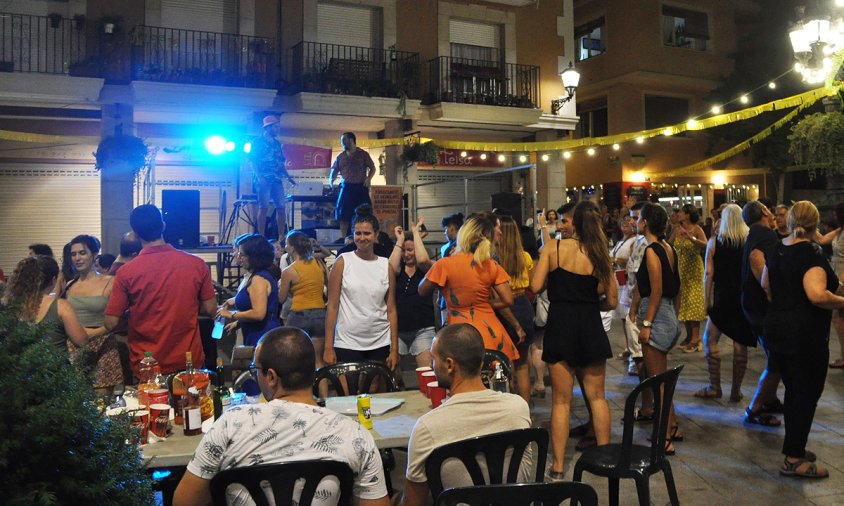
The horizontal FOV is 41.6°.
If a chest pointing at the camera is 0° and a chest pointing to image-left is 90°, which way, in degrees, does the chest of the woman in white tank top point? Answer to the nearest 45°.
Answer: approximately 0°

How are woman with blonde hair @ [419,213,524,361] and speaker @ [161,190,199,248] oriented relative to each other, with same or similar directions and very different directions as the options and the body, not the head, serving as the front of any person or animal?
very different directions

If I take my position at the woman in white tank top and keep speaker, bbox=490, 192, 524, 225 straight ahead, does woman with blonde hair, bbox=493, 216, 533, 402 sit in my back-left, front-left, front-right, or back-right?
front-right

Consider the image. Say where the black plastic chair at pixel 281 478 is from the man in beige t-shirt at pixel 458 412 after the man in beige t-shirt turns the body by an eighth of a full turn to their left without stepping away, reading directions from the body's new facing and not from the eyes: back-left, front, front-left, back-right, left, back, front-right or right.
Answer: front-left

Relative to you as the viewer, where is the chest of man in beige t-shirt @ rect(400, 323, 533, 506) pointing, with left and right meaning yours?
facing away from the viewer and to the left of the viewer

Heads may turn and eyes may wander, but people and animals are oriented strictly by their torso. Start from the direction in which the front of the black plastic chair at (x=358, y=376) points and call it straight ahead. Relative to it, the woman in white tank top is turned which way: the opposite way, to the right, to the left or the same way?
the same way

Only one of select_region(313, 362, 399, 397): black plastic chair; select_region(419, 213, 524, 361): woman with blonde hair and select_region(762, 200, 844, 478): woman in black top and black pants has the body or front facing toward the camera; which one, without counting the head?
the black plastic chair

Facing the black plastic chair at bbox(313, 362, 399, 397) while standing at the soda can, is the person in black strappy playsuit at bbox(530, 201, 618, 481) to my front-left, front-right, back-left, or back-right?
front-right

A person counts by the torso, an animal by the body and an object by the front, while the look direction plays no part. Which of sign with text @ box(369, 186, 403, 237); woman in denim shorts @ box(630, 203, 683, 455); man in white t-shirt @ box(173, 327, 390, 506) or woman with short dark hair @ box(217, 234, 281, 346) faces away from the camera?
the man in white t-shirt

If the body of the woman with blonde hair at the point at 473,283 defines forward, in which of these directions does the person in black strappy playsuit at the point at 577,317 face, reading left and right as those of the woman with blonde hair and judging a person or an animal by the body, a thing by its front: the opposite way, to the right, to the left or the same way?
the same way

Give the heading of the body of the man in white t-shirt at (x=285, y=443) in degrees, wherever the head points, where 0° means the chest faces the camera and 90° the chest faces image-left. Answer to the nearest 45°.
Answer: approximately 180°

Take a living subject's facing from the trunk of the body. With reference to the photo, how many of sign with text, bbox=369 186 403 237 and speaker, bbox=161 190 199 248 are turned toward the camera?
2

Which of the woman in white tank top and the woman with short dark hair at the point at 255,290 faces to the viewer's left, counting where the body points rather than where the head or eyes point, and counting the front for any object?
the woman with short dark hair
